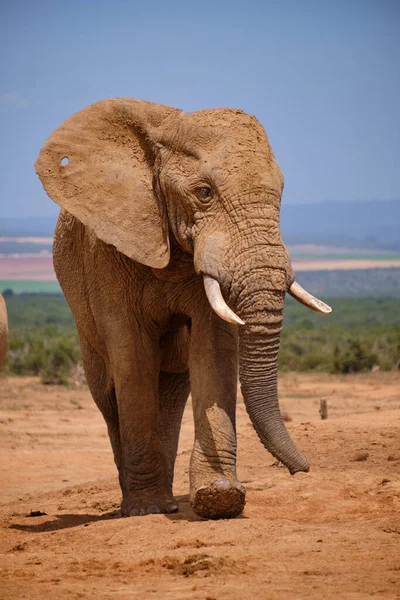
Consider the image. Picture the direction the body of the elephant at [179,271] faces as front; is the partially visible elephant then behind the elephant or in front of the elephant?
behind

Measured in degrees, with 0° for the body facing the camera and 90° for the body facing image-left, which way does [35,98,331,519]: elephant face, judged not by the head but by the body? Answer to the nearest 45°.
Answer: approximately 315°

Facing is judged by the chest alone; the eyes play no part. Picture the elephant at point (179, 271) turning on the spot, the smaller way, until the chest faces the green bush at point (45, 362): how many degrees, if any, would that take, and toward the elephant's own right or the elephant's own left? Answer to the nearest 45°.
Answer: approximately 135° to the elephant's own left
